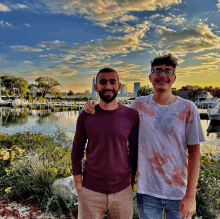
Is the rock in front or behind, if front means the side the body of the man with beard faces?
behind

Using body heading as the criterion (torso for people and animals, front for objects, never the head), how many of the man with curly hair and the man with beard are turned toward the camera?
2

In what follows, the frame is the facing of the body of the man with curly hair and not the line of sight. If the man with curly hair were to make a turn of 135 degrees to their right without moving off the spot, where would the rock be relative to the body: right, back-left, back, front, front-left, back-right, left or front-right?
front
